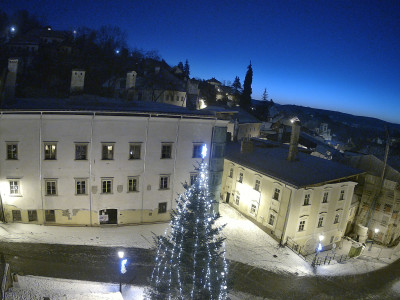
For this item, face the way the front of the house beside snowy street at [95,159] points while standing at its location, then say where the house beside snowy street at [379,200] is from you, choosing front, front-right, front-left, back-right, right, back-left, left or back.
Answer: left

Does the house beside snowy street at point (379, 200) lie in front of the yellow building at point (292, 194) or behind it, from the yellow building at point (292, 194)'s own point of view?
behind

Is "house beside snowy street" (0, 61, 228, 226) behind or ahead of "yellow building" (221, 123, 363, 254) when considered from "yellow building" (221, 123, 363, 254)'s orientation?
ahead

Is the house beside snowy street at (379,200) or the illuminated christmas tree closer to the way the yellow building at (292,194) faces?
the illuminated christmas tree

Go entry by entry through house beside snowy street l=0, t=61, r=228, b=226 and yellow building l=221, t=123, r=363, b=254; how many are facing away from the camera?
0

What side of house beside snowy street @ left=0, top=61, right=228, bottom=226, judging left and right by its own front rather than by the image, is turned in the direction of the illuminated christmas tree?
front

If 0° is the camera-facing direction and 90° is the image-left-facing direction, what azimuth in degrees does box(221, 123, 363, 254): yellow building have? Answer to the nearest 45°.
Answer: approximately 45°

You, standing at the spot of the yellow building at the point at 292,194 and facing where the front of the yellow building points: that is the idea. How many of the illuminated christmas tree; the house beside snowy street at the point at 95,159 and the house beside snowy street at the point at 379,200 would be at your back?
1

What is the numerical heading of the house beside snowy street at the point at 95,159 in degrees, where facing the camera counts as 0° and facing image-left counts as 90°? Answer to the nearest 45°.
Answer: approximately 0°

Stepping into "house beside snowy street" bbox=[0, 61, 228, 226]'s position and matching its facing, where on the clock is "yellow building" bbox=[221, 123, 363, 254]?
The yellow building is roughly at 9 o'clock from the house beside snowy street.
